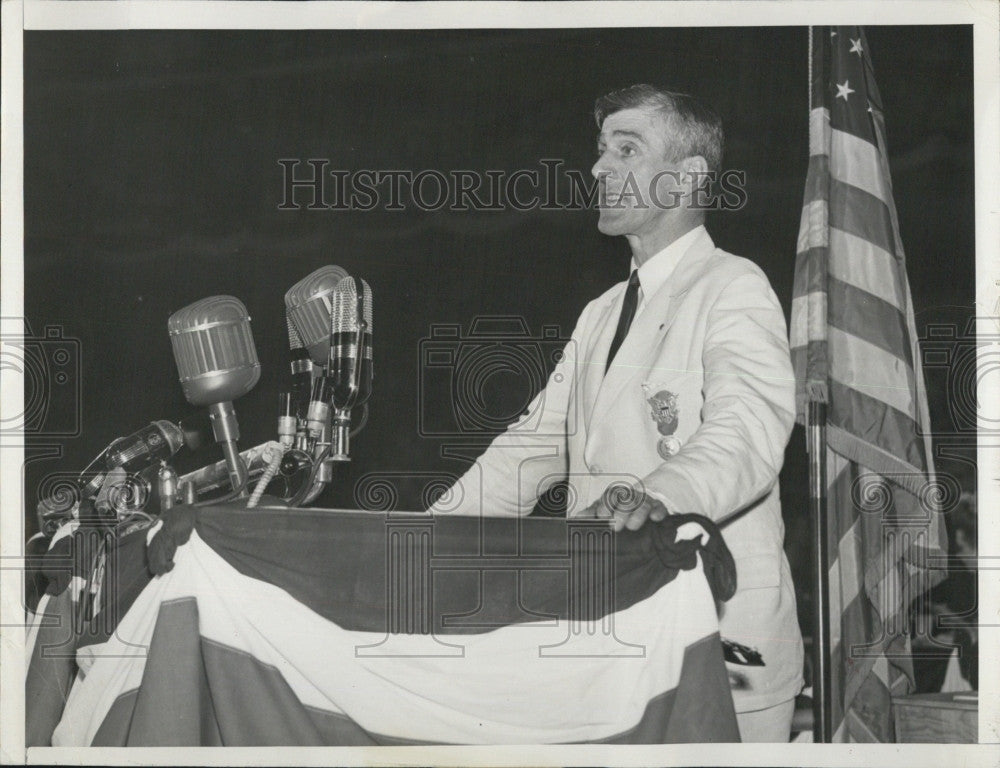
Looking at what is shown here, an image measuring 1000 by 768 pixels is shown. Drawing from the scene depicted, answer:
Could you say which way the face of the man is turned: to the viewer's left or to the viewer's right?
to the viewer's left

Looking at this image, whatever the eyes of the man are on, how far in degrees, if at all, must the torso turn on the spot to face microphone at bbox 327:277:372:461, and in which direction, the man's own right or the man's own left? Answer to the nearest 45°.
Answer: approximately 45° to the man's own right

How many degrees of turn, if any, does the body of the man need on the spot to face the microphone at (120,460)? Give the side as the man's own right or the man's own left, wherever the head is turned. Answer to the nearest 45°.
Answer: approximately 45° to the man's own right

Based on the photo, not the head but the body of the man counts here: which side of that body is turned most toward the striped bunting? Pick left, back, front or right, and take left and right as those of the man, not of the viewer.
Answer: front

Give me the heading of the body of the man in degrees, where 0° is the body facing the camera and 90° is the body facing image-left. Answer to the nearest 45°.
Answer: approximately 45°

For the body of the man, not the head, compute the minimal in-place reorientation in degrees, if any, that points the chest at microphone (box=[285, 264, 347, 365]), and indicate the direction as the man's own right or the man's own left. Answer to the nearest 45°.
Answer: approximately 45° to the man's own right

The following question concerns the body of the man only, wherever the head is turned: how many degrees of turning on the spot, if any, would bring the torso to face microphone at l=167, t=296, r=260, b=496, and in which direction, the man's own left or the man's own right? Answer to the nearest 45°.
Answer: approximately 45° to the man's own right

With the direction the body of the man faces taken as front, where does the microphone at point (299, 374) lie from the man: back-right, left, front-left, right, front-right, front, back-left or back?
front-right
